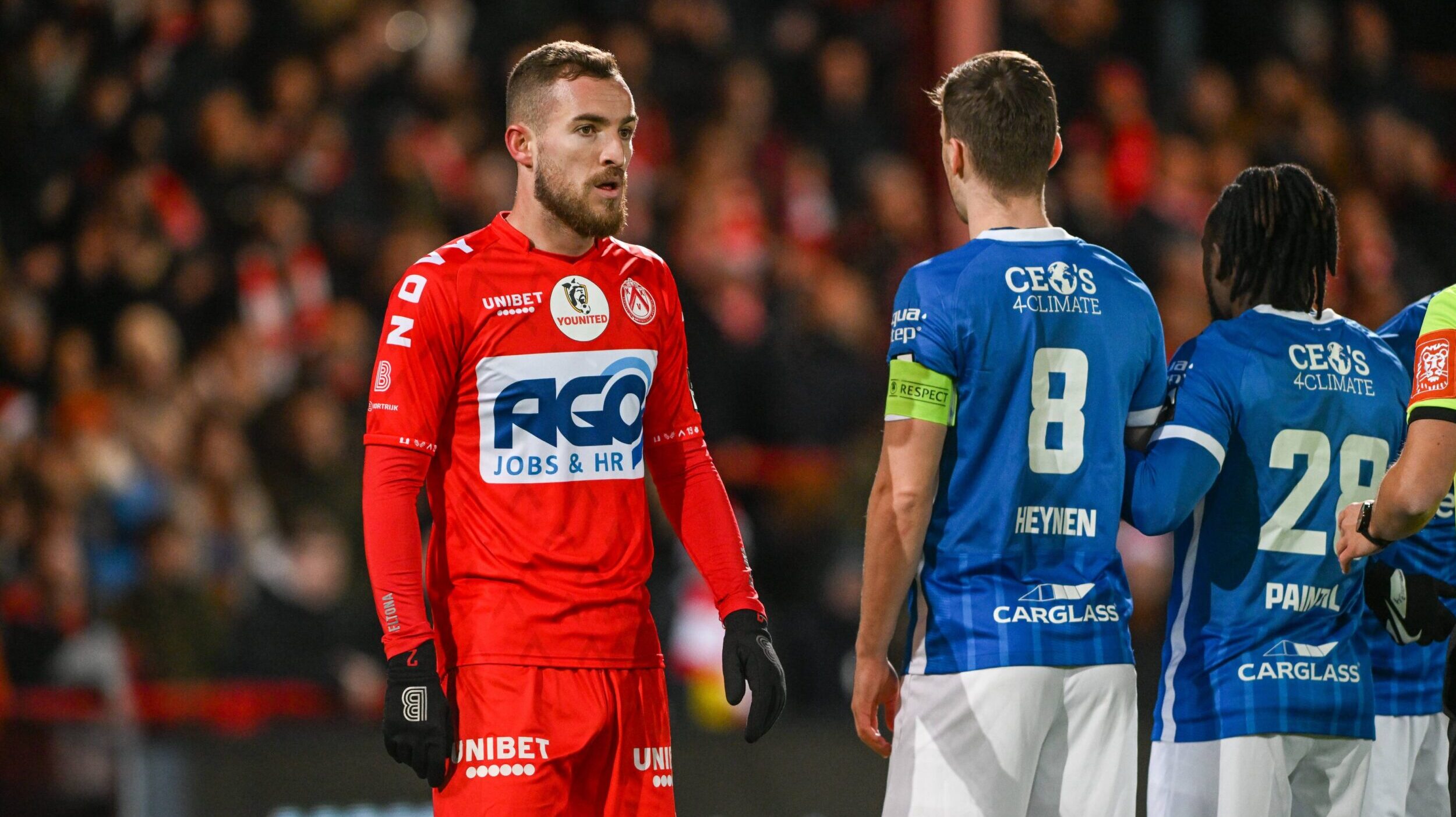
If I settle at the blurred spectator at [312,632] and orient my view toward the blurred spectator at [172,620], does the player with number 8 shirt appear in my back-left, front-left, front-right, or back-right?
back-left

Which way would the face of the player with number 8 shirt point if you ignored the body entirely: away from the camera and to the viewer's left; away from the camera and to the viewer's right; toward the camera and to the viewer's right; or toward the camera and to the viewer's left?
away from the camera and to the viewer's left

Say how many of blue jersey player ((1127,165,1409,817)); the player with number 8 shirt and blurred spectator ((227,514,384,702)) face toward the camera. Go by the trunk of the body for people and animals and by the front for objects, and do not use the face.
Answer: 1

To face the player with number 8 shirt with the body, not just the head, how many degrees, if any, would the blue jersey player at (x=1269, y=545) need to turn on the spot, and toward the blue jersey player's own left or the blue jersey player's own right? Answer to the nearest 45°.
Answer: approximately 90° to the blue jersey player's own left

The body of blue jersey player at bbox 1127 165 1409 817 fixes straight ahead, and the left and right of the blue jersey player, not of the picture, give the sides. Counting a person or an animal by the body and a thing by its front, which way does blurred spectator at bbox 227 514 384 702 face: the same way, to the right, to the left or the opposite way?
the opposite way

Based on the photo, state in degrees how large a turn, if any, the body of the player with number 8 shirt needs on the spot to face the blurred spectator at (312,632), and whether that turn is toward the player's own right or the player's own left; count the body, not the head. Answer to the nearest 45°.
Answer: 0° — they already face them

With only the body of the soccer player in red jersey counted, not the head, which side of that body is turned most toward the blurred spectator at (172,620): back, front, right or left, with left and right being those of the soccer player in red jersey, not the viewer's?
back

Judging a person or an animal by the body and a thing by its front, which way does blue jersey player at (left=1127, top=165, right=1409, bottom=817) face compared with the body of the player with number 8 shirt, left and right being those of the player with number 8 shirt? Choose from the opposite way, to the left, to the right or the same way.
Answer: the same way

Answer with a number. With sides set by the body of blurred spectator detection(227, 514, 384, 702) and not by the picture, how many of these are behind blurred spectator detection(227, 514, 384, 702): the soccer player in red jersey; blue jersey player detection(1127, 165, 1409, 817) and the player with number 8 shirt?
0

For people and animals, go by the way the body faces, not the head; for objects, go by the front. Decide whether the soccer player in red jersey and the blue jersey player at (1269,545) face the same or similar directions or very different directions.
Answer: very different directions

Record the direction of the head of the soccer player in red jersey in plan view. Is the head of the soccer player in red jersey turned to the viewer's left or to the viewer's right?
to the viewer's right

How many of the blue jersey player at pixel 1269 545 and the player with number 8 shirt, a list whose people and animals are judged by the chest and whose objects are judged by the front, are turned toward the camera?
0

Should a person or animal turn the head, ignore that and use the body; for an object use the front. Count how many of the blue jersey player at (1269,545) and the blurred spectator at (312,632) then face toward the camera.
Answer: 1

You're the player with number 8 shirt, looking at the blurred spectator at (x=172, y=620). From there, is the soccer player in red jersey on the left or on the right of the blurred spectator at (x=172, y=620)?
left

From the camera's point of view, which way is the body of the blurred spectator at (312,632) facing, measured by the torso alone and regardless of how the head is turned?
toward the camera

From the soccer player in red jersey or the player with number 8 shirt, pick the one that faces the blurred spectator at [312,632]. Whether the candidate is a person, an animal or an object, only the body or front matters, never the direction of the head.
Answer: the player with number 8 shirt

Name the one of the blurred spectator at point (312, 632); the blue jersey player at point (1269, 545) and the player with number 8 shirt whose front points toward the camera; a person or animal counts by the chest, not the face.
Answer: the blurred spectator

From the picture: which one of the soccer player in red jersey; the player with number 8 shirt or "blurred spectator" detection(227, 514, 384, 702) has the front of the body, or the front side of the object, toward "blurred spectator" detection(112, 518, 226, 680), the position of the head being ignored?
the player with number 8 shirt

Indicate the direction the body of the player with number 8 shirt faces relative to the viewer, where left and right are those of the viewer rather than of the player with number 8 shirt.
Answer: facing away from the viewer and to the left of the viewer

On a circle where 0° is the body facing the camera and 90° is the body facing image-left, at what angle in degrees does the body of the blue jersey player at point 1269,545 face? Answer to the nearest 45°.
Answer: approximately 135°

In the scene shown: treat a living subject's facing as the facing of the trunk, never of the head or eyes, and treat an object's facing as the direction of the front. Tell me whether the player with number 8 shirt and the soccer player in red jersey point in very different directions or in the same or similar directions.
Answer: very different directions

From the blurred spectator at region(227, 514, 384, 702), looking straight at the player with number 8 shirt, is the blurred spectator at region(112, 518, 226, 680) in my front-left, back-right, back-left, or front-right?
back-right
